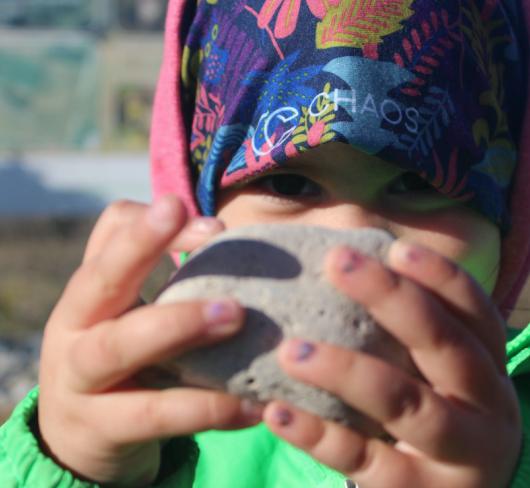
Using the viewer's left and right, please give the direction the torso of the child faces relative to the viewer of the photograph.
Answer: facing the viewer
